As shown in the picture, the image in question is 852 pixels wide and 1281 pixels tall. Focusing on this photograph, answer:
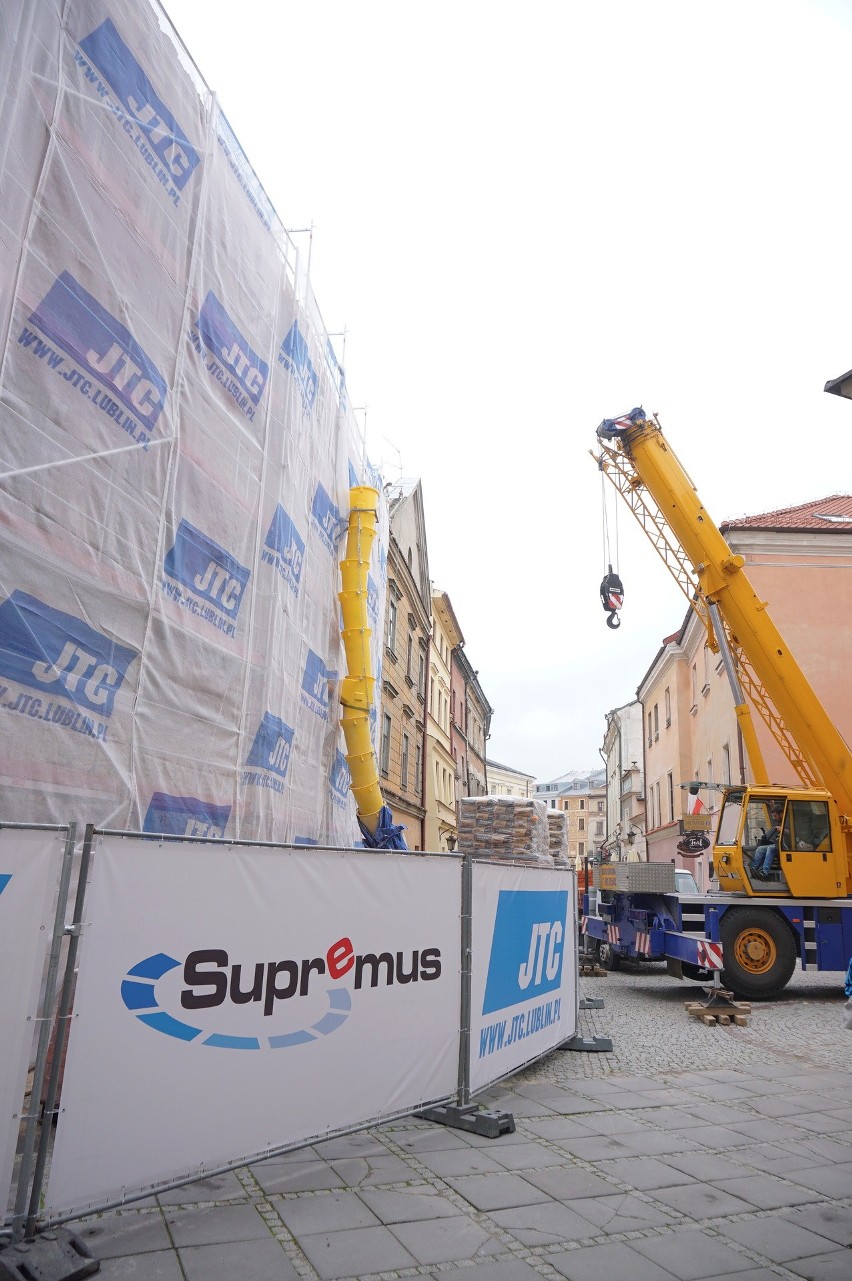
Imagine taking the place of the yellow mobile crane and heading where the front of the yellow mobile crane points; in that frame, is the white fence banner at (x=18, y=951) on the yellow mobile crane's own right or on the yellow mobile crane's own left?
on the yellow mobile crane's own left

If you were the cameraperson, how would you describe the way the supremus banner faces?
facing the viewer and to the right of the viewer

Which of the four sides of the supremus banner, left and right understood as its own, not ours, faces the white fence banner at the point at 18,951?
right

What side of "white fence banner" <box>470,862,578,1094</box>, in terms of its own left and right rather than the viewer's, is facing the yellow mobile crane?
left

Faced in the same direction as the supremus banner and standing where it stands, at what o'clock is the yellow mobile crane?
The yellow mobile crane is roughly at 9 o'clock from the supremus banner.

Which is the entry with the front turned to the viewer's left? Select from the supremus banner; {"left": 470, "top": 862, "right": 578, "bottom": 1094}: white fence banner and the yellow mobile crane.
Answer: the yellow mobile crane

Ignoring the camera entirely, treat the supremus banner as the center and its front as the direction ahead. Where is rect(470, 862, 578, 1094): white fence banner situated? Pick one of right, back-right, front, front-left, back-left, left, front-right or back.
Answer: left

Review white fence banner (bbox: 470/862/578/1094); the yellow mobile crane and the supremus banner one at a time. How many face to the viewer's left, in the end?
1

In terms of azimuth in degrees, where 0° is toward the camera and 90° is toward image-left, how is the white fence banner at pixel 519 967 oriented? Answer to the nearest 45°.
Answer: approximately 315°

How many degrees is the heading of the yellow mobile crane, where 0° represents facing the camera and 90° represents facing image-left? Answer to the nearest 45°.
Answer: approximately 90°
